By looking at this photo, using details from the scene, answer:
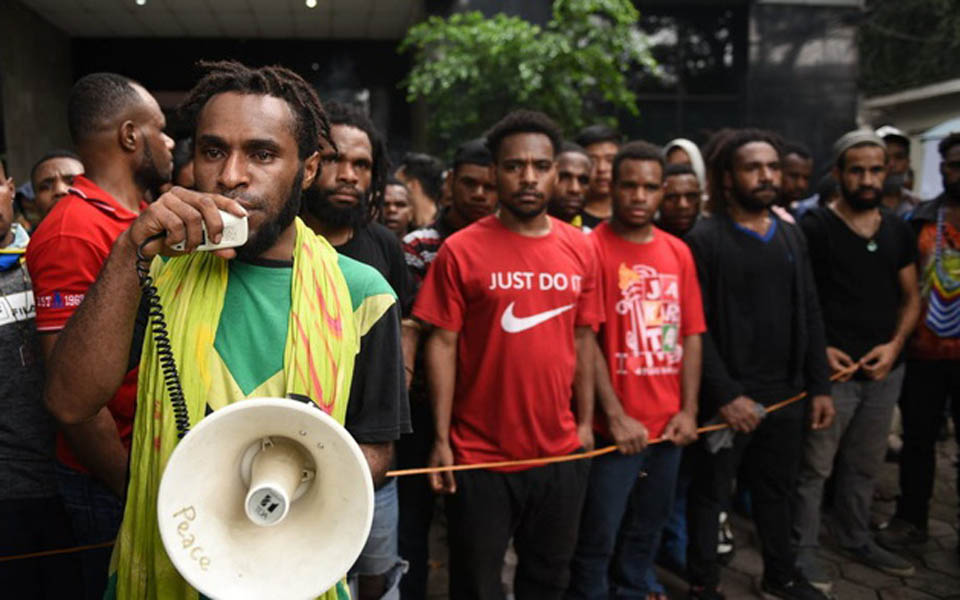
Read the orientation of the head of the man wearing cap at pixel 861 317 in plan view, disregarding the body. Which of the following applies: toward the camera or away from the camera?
toward the camera

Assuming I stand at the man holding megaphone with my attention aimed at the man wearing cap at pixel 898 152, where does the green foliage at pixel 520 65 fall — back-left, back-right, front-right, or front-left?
front-left

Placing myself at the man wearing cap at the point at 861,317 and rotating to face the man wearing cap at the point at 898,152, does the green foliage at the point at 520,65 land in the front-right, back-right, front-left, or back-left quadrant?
front-left

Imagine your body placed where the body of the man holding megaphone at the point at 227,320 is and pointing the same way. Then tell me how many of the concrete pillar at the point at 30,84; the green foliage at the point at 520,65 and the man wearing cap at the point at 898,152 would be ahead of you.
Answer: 0

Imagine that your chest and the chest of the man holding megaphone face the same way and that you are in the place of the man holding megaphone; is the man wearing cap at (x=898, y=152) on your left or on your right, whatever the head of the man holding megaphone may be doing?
on your left

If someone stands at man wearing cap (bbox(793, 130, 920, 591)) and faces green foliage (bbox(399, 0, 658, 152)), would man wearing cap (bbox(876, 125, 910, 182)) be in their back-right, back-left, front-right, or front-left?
front-right

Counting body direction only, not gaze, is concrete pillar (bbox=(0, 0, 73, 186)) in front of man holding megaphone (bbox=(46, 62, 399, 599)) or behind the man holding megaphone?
behind

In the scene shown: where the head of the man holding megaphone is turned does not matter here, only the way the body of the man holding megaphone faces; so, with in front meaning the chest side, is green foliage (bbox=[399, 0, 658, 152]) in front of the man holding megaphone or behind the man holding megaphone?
behind

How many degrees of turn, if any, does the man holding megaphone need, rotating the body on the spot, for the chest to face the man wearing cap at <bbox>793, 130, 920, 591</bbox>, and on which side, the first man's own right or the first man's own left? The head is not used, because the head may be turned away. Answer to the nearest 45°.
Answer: approximately 135° to the first man's own left

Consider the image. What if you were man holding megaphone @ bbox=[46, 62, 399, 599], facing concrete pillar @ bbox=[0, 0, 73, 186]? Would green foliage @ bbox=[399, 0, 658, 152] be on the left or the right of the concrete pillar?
right

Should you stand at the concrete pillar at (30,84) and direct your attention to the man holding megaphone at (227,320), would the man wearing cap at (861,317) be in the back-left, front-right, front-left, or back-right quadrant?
front-left

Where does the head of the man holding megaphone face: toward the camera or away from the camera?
toward the camera

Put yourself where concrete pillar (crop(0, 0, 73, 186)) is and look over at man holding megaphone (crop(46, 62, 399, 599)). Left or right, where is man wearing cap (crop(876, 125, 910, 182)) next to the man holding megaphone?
left

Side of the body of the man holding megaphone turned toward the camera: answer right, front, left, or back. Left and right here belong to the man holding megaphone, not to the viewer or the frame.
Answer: front
